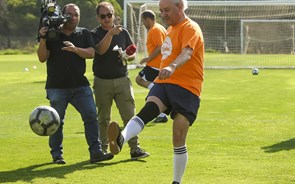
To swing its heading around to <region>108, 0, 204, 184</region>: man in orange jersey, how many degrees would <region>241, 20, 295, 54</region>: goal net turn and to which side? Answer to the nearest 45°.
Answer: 0° — it already faces them

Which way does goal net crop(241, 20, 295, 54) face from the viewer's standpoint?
toward the camera

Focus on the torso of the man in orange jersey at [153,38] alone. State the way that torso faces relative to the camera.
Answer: to the viewer's left

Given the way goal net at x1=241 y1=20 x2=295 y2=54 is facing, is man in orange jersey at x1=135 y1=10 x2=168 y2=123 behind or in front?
in front

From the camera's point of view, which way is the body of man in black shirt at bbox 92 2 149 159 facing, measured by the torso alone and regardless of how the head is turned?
toward the camera

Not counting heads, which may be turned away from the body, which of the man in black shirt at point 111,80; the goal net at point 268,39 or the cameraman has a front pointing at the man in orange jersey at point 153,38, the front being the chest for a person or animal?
the goal net

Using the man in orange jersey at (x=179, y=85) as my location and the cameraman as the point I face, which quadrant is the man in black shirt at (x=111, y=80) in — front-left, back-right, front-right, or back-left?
front-right

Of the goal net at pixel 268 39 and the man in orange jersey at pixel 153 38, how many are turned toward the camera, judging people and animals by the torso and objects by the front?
1

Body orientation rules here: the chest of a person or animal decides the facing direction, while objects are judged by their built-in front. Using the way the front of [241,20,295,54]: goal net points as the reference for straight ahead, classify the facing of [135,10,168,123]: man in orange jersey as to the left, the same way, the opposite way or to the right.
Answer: to the right

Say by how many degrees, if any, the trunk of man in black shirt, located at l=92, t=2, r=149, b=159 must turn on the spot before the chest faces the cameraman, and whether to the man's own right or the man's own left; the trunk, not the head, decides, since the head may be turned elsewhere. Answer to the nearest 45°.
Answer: approximately 45° to the man's own right

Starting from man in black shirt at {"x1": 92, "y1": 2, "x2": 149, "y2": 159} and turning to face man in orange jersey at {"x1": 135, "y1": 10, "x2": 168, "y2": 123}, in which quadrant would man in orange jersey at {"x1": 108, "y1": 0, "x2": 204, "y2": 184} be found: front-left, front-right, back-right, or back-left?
back-right

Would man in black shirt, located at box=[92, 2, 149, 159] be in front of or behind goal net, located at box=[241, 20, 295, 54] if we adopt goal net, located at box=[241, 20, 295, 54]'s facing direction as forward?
in front

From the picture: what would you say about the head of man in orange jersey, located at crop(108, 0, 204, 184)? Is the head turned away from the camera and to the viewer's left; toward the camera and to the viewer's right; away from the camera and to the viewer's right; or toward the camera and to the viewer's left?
toward the camera and to the viewer's left

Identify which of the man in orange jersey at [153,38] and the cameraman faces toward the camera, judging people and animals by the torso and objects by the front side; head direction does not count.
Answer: the cameraman

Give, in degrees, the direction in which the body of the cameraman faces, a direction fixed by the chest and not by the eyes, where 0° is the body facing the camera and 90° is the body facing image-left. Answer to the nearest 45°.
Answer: approximately 0°
